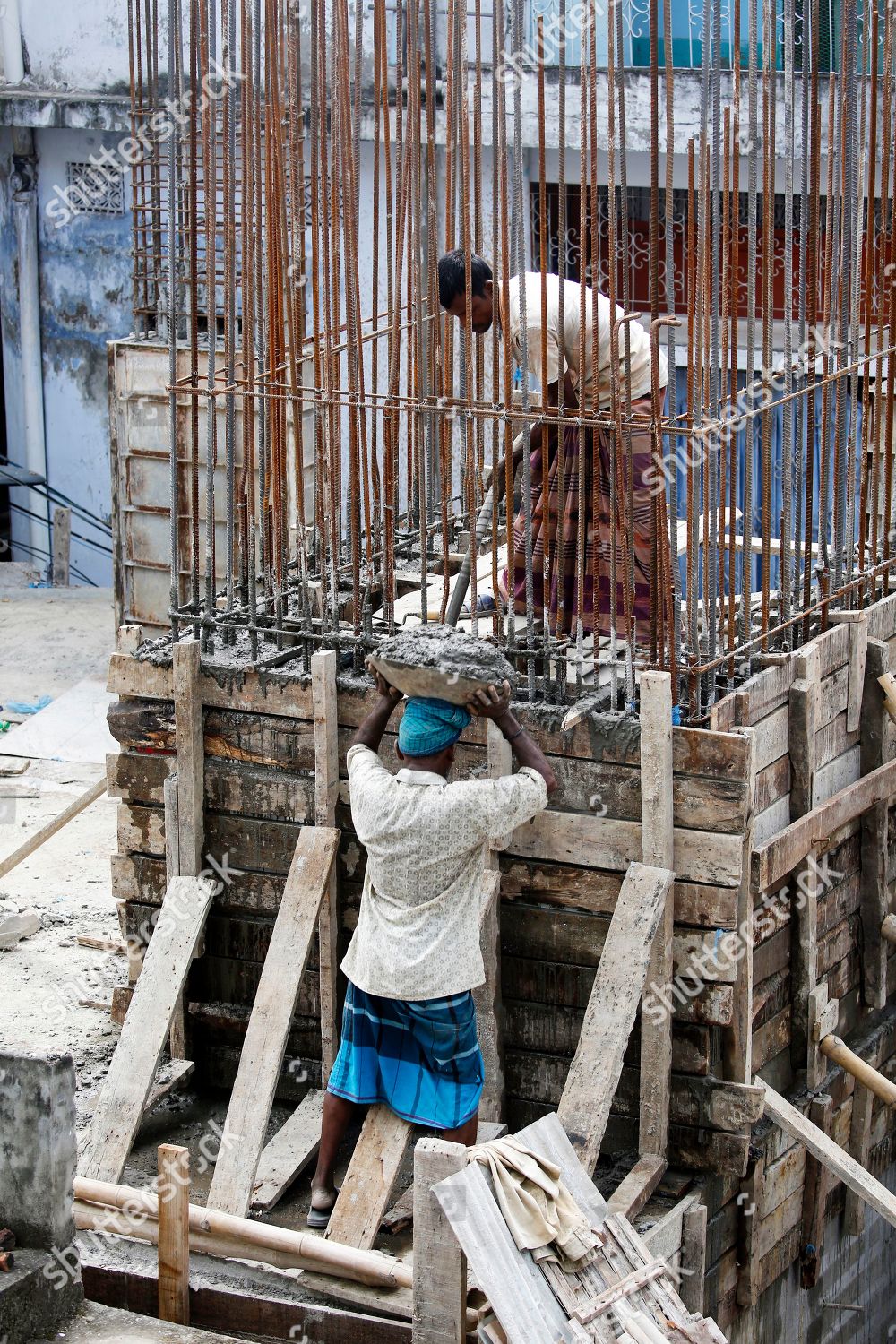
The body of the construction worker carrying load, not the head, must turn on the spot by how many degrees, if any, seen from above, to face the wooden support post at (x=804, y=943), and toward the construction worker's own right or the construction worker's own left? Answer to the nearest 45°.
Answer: approximately 45° to the construction worker's own right

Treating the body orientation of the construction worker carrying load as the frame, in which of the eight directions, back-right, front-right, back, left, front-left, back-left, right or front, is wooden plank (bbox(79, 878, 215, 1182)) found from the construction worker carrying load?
front-left

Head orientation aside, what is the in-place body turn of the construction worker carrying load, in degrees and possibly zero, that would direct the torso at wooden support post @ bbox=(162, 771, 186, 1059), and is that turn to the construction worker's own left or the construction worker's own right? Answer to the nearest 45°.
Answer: approximately 45° to the construction worker's own left

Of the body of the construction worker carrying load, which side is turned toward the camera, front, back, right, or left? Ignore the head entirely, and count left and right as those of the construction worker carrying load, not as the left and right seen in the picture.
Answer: back

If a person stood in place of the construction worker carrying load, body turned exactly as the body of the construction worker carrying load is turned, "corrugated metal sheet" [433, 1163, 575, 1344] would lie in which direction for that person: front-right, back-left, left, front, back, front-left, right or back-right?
back

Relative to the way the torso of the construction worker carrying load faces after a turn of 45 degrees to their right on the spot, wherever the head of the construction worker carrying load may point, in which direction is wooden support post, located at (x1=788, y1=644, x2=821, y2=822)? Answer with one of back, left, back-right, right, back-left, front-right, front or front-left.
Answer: front

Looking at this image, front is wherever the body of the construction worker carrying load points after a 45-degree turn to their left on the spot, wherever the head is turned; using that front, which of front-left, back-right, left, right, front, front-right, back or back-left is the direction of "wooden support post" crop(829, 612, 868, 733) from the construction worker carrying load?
right

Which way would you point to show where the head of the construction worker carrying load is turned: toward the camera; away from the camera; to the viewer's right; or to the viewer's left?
away from the camera

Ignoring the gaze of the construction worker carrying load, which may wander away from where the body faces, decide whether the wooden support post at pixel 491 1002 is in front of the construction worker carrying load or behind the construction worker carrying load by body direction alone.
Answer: in front

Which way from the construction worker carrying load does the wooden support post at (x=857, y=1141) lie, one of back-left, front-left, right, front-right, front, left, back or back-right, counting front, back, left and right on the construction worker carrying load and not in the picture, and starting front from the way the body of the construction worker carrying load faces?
front-right
